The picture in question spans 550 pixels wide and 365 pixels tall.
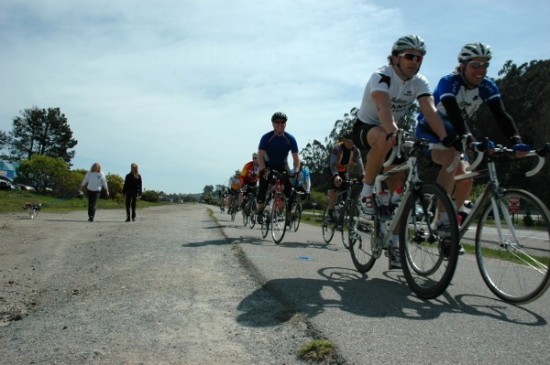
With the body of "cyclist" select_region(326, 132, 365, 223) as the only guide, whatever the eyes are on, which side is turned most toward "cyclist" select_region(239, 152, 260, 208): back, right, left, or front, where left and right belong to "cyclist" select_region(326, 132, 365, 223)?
back

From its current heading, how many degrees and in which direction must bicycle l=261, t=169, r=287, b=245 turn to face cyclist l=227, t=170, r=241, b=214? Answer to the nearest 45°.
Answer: approximately 180°

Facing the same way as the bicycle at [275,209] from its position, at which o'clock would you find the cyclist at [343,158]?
The cyclist is roughly at 9 o'clock from the bicycle.

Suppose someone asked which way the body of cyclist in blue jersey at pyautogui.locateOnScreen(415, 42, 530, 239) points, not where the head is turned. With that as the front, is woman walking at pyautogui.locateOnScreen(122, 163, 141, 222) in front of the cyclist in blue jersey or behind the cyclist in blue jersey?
behind

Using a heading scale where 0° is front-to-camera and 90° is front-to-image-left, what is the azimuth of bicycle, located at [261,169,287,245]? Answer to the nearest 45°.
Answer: approximately 0°

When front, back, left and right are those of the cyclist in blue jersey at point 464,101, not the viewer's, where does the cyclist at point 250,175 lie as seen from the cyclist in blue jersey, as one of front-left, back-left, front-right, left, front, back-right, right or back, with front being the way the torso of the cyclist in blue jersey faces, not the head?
back
